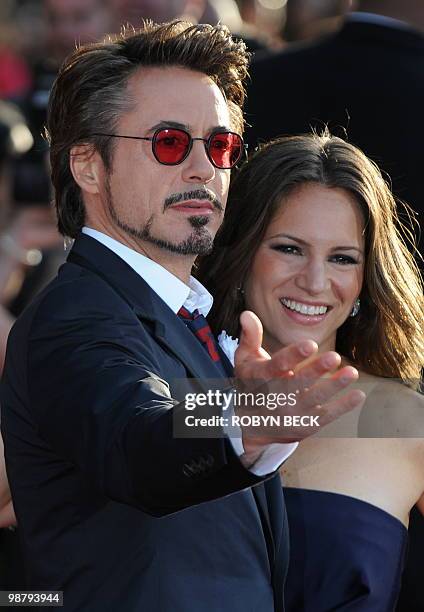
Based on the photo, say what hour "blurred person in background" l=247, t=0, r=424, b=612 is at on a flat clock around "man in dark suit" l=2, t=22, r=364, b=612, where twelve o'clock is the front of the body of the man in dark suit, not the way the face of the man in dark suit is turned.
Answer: The blurred person in background is roughly at 8 o'clock from the man in dark suit.

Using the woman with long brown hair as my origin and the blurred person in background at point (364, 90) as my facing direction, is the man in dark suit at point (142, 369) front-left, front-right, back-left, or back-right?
back-left

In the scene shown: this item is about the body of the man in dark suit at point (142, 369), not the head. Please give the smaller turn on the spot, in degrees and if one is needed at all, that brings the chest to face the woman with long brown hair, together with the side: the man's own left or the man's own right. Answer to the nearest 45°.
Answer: approximately 90° to the man's own left

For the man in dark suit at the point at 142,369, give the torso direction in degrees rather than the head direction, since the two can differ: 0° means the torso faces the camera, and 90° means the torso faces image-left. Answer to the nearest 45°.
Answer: approximately 315°
